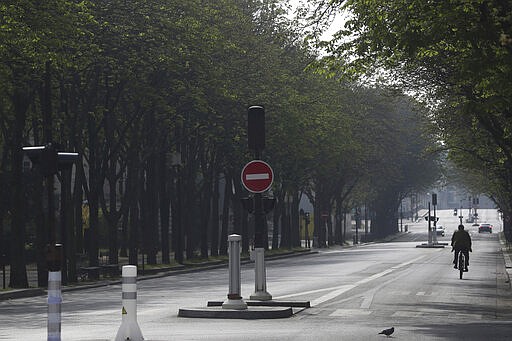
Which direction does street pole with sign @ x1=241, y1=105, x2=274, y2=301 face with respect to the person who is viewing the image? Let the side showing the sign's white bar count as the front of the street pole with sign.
facing the viewer

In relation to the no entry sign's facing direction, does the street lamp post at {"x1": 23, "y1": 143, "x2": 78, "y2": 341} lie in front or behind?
in front

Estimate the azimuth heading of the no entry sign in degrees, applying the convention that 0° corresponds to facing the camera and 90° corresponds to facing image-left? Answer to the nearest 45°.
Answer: approximately 0°

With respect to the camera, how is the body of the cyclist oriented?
away from the camera

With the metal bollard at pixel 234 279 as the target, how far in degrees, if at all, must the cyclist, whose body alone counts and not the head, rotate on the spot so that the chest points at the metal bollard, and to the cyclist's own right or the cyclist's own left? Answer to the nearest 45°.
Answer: approximately 180°

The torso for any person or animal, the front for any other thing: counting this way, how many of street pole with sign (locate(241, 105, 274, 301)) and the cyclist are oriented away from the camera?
1

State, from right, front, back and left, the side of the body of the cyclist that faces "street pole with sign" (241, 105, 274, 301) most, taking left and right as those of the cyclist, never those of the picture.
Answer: back

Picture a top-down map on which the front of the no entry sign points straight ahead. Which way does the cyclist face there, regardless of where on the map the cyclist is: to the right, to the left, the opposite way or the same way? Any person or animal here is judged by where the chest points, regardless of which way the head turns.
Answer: the opposite way

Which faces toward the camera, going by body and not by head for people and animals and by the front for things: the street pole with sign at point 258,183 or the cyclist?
the street pole with sign

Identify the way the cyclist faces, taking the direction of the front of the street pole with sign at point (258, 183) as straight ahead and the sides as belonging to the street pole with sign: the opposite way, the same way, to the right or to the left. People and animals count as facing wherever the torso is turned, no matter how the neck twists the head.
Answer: the opposite way

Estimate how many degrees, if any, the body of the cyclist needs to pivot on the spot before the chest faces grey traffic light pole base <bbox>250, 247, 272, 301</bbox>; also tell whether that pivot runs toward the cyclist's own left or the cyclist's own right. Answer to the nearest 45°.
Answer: approximately 180°

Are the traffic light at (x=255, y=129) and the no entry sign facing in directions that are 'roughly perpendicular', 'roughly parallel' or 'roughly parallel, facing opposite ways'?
roughly parallel, facing opposite ways

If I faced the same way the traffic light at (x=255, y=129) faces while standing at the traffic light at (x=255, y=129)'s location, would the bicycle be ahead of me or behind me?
ahead

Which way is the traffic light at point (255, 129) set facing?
away from the camera
